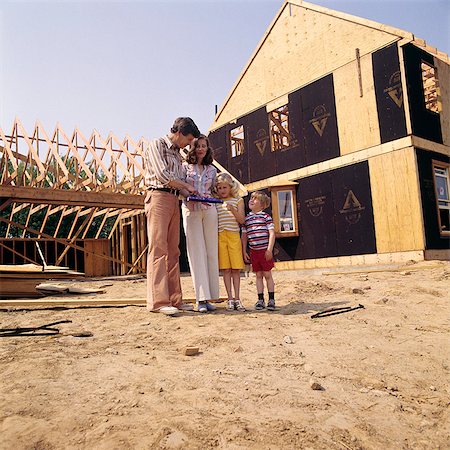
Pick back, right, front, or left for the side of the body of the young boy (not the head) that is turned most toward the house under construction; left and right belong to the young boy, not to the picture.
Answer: back

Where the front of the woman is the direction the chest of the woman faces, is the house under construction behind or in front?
behind

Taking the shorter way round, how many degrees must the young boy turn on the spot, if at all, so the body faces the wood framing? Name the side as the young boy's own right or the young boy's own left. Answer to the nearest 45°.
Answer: approximately 90° to the young boy's own right

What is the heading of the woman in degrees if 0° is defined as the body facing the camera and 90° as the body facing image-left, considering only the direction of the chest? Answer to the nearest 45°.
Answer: approximately 0°

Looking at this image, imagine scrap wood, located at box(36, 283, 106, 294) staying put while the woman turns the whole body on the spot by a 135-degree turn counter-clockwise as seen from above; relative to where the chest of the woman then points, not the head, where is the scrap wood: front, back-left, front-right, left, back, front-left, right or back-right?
left

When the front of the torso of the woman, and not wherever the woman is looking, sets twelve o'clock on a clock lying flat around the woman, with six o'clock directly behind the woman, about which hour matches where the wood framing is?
The wood framing is roughly at 5 o'clock from the woman.

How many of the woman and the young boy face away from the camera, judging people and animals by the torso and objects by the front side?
0

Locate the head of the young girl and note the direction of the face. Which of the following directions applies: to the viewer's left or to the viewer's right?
to the viewer's left
